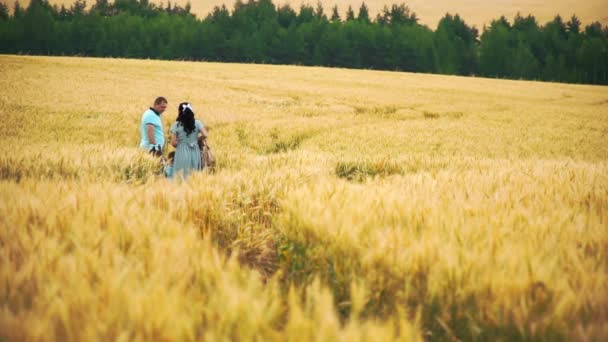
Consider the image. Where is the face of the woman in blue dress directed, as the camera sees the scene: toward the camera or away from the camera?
away from the camera

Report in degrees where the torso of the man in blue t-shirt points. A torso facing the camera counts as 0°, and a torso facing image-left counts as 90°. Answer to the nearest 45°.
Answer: approximately 270°
